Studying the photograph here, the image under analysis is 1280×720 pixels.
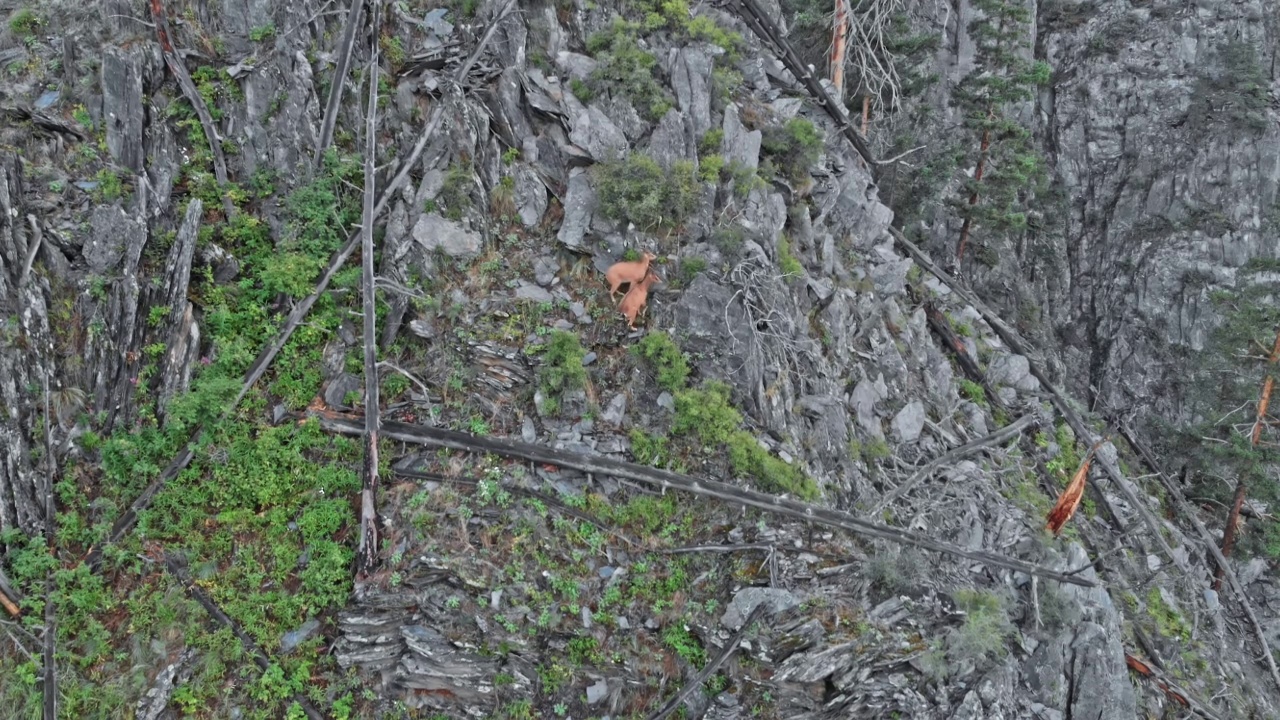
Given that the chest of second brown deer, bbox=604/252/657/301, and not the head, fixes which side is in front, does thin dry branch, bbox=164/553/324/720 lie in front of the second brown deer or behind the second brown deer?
behind

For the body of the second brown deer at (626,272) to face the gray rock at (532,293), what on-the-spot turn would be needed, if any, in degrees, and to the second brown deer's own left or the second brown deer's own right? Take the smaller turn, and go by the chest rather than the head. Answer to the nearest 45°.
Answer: approximately 180°

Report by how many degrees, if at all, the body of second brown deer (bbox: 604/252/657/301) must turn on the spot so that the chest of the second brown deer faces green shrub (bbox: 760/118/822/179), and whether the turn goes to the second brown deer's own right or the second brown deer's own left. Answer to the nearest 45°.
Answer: approximately 45° to the second brown deer's own left

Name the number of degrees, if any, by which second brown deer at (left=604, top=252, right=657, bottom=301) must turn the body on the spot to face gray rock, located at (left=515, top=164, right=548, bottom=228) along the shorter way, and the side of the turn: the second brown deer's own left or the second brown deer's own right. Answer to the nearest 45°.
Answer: approximately 135° to the second brown deer's own left

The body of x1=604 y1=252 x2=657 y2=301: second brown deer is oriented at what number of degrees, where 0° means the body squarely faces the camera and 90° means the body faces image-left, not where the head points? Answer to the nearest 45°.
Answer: approximately 270°

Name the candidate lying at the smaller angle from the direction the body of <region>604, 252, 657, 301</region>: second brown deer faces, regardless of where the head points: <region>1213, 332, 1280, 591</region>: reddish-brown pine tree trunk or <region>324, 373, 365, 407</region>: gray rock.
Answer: the reddish-brown pine tree trunk
